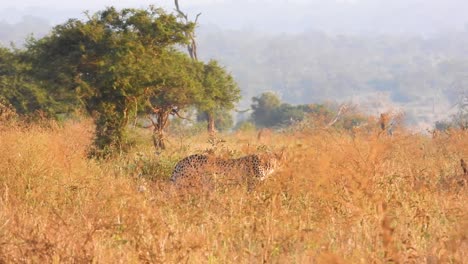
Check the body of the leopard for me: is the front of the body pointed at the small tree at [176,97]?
no

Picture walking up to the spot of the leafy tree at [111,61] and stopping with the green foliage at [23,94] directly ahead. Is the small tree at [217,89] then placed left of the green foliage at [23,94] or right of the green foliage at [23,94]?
right

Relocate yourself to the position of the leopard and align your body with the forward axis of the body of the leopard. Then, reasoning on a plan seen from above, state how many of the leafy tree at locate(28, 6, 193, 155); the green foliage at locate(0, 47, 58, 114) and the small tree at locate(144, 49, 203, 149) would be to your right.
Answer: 0

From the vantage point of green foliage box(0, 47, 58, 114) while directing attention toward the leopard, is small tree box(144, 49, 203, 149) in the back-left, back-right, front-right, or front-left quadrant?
front-left

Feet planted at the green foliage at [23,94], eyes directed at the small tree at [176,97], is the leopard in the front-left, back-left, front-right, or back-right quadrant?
front-right

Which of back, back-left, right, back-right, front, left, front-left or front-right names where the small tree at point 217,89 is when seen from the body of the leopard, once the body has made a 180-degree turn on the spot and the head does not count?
right

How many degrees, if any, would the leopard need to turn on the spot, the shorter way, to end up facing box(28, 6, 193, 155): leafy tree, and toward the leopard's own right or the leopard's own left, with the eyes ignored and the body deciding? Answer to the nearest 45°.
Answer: approximately 135° to the leopard's own left

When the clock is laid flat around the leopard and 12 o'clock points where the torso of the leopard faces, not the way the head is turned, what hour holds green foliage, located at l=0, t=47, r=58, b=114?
The green foliage is roughly at 8 o'clock from the leopard.

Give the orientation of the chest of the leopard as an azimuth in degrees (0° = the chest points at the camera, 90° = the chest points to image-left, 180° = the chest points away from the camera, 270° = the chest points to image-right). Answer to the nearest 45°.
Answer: approximately 270°
